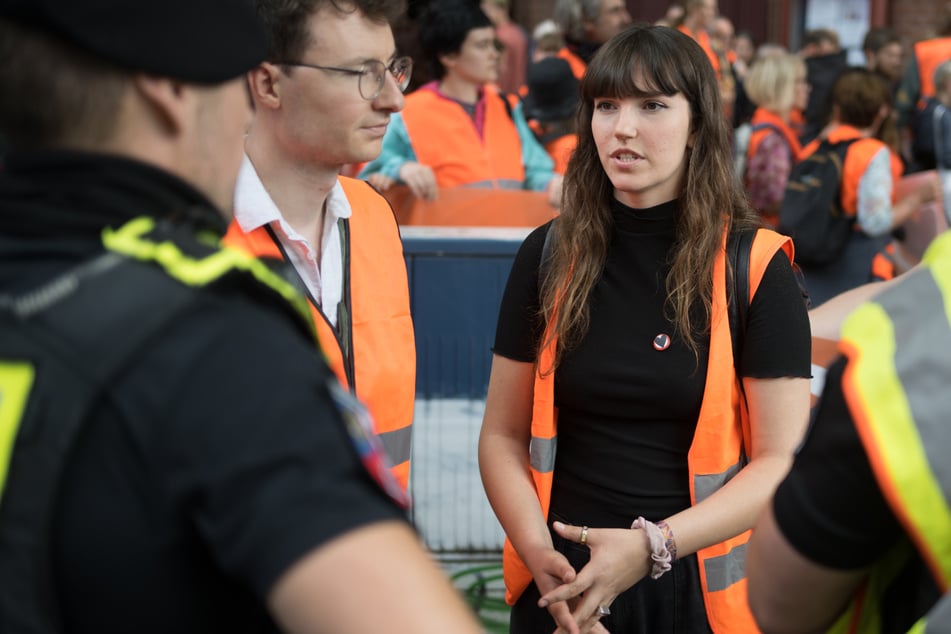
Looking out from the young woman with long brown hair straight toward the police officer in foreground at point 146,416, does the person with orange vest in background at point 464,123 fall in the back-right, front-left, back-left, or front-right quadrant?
back-right

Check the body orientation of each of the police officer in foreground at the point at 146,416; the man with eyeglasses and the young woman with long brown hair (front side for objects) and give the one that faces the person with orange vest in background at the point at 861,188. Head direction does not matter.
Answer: the police officer in foreground

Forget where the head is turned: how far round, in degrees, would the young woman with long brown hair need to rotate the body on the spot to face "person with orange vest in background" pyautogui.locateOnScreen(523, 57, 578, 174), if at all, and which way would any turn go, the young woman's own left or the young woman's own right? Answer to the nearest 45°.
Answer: approximately 135° to the young woman's own right

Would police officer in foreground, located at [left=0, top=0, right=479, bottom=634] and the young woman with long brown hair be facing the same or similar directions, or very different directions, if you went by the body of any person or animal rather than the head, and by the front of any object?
very different directions

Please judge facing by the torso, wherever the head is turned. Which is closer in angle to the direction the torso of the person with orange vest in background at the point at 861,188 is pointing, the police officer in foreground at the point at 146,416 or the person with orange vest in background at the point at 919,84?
the person with orange vest in background

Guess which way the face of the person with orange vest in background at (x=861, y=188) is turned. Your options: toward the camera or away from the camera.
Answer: away from the camera

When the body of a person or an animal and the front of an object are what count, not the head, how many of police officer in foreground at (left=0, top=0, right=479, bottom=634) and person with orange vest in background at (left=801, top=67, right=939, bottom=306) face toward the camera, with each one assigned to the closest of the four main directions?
0

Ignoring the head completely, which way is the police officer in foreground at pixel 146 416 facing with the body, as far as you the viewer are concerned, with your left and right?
facing away from the viewer and to the right of the viewer

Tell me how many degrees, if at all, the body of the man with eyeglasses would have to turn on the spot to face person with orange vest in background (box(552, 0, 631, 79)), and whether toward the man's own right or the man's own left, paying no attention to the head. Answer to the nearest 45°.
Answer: approximately 135° to the man's own left

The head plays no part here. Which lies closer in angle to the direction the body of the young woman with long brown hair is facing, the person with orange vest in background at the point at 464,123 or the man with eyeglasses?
the man with eyeglasses

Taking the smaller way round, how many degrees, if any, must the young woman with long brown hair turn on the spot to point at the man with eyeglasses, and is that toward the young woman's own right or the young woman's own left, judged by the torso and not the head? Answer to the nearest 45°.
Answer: approximately 45° to the young woman's own right

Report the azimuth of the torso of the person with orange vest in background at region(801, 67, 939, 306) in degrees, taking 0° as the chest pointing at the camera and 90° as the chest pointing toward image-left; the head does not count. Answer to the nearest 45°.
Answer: approximately 225°

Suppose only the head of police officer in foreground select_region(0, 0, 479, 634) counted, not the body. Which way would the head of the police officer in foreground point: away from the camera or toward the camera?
away from the camera
